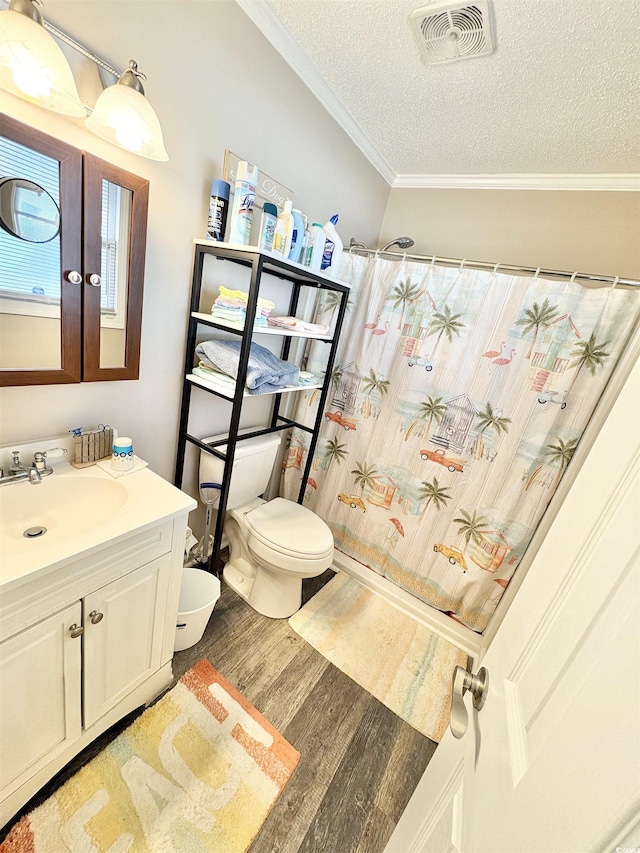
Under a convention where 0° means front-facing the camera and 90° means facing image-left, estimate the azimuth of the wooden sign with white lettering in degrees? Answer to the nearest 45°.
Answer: approximately 315°

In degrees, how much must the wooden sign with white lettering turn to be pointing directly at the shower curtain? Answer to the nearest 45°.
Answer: approximately 45° to its left

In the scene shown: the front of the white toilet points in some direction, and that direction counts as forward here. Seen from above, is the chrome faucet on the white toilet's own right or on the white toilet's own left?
on the white toilet's own right
